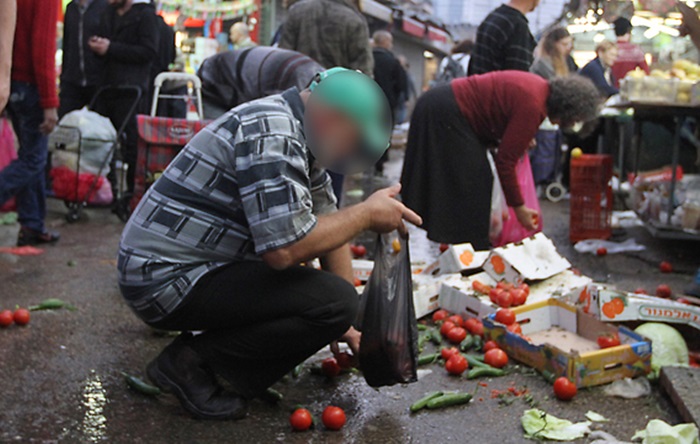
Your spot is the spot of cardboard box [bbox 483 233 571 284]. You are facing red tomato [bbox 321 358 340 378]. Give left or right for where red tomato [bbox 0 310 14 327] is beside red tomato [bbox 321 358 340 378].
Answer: right

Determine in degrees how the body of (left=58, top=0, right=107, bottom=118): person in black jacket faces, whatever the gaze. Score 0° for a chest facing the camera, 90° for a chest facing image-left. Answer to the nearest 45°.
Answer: approximately 0°

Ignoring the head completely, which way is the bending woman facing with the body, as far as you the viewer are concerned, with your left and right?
facing to the right of the viewer

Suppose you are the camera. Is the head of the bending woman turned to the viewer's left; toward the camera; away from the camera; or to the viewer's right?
to the viewer's right

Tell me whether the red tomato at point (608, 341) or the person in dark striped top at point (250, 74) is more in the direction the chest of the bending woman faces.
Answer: the red tomato

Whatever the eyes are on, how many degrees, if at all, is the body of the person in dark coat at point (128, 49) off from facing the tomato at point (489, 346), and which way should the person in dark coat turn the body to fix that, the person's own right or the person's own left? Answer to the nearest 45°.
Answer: approximately 45° to the person's own left

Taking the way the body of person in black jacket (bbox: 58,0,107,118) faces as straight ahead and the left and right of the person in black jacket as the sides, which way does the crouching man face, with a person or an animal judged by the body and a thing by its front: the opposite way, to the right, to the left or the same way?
to the left
